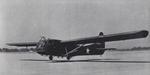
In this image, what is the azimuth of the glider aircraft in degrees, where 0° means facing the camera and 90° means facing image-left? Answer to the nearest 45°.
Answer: approximately 45°
